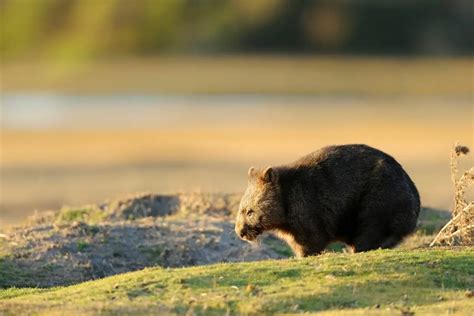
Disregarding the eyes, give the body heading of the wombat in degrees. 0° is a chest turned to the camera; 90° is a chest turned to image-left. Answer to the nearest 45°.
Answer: approximately 90°
